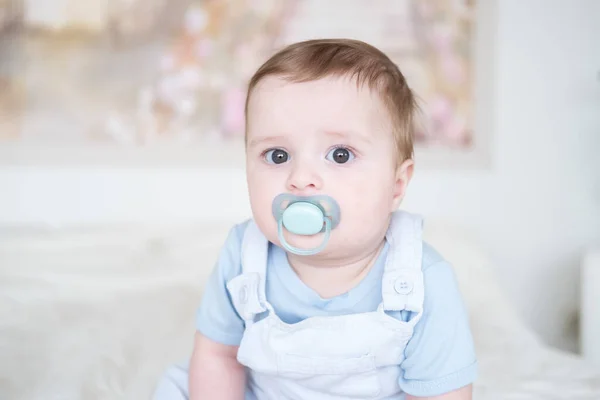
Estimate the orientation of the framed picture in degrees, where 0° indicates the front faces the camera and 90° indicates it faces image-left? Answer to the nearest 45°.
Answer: approximately 0°

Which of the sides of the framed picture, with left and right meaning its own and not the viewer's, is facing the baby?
front
